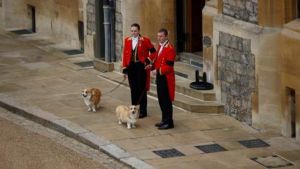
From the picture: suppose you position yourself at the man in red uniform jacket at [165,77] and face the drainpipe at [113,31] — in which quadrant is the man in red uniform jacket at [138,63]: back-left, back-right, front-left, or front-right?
front-left

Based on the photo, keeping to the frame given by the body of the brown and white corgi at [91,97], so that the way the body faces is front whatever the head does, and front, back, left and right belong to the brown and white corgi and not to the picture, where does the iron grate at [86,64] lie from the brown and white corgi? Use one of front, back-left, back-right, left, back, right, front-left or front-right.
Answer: back-right

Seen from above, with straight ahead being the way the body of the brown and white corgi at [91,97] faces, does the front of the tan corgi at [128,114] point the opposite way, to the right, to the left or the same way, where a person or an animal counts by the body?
to the left

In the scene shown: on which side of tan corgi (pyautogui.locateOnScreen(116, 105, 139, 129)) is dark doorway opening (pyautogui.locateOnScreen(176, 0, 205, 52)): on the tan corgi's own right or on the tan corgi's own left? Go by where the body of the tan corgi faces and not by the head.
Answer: on the tan corgi's own left

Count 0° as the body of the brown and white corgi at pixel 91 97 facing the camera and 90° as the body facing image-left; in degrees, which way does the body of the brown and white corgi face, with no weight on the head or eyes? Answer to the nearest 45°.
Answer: approximately 45°

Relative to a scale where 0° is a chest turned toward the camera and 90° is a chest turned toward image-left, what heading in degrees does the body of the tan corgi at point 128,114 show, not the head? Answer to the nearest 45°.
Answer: approximately 315°

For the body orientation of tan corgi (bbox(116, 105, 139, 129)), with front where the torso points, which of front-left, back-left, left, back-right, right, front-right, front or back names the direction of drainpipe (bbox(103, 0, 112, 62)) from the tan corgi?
back-left

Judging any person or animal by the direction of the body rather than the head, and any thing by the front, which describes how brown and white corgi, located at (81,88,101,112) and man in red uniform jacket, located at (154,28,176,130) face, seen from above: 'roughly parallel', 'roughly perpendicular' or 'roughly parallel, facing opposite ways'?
roughly parallel
